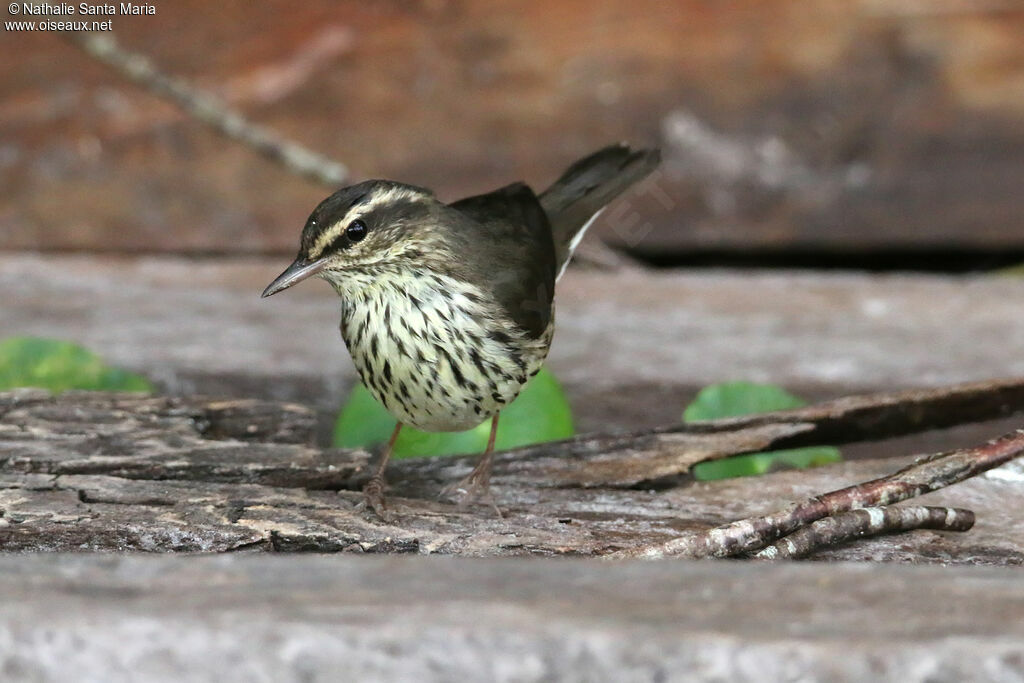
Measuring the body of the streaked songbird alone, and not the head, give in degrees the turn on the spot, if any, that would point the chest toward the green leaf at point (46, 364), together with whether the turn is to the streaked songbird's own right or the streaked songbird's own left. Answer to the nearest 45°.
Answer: approximately 90° to the streaked songbird's own right

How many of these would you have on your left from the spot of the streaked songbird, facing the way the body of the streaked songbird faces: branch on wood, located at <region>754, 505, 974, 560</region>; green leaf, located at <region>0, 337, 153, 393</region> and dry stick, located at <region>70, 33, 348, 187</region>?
1

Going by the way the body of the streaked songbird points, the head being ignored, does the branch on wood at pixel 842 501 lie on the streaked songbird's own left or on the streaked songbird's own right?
on the streaked songbird's own left

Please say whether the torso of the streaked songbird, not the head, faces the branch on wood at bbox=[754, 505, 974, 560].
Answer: no

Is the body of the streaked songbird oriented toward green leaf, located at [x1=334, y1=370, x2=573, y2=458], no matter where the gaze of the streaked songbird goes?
no

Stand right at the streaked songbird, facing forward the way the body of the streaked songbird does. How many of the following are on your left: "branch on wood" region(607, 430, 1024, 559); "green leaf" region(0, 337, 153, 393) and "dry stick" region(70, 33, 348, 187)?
1

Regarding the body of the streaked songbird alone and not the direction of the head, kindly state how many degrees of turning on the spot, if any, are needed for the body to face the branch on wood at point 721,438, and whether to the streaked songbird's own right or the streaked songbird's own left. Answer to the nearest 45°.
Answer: approximately 135° to the streaked songbird's own left

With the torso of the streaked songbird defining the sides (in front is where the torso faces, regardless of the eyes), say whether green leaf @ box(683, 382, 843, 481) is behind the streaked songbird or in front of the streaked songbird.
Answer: behind
